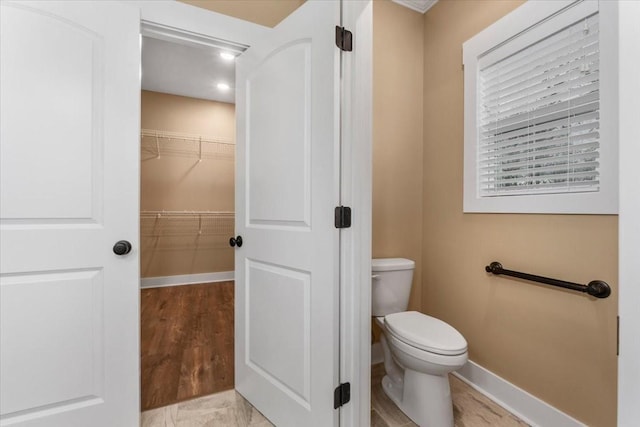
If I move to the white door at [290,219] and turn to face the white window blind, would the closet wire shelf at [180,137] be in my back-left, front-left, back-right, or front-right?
back-left

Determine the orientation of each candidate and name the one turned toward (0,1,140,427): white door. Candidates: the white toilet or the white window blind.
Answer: the white window blind

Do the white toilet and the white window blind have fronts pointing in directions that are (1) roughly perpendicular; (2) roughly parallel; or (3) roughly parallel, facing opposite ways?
roughly perpendicular

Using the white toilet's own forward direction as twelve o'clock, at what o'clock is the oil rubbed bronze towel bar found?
The oil rubbed bronze towel bar is roughly at 10 o'clock from the white toilet.

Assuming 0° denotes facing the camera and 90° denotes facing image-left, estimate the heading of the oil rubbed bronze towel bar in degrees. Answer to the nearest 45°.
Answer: approximately 45°

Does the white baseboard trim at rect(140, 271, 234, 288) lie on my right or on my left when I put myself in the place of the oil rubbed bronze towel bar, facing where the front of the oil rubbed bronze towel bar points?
on my right

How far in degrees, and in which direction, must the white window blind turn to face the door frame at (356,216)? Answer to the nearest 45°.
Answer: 0° — it already faces it

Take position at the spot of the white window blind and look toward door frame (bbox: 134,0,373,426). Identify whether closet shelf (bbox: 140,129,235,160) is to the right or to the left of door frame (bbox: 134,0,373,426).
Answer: right

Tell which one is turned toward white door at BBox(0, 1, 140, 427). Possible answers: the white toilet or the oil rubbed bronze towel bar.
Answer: the oil rubbed bronze towel bar

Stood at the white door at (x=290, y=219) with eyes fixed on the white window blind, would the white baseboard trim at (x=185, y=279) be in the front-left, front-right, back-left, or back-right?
back-left

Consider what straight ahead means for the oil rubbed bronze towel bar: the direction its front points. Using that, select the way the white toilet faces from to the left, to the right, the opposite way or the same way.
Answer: to the left

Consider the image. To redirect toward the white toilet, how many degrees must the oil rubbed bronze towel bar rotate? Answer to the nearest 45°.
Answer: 0° — it already faces it
